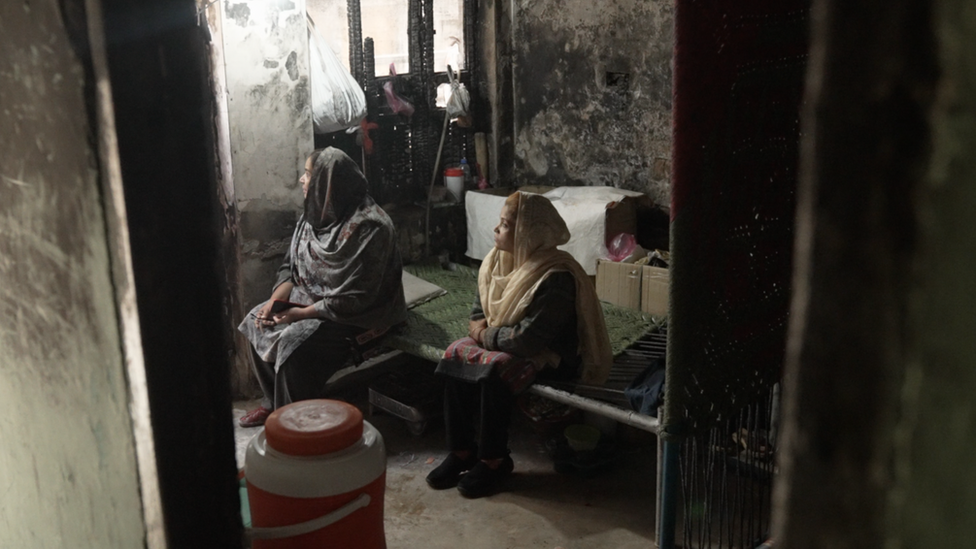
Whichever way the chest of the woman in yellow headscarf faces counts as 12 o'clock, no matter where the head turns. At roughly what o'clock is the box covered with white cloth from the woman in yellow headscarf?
The box covered with white cloth is roughly at 5 o'clock from the woman in yellow headscarf.

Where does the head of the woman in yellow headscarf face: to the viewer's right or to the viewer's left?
to the viewer's left

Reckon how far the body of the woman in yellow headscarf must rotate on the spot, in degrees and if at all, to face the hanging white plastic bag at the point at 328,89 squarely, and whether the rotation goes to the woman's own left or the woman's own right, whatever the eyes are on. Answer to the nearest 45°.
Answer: approximately 90° to the woman's own right

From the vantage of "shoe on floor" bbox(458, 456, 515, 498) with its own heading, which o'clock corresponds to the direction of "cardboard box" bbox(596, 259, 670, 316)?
The cardboard box is roughly at 6 o'clock from the shoe on floor.

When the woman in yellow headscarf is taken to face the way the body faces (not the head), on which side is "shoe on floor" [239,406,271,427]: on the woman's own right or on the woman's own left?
on the woman's own right
